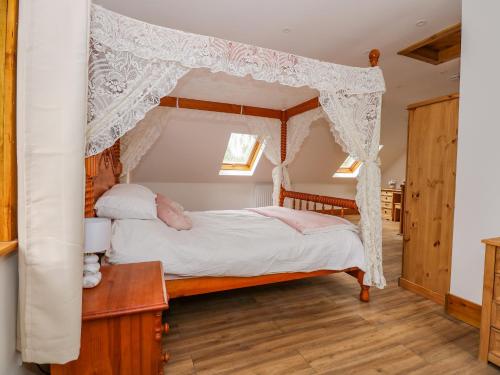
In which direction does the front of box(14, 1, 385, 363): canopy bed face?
to the viewer's right

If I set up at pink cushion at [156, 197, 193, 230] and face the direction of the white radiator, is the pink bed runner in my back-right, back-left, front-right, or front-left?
front-right

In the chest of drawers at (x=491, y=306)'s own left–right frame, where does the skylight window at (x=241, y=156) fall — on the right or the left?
on its right

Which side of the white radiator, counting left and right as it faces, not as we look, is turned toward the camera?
front

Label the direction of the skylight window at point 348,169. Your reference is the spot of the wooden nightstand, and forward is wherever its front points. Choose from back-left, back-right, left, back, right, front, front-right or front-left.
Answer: front-left

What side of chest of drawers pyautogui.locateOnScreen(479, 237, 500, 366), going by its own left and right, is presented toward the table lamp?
front

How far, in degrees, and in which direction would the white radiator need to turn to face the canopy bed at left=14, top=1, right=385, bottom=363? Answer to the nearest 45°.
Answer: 0° — it already faces it

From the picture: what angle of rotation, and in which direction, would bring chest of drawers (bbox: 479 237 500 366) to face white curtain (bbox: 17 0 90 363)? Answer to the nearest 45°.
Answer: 0° — it already faces it

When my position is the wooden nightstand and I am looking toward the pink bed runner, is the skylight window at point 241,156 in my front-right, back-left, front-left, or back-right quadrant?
front-left

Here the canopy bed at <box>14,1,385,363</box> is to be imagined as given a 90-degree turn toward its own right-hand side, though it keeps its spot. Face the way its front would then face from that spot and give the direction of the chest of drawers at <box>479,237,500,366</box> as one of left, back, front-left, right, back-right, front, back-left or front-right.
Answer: left

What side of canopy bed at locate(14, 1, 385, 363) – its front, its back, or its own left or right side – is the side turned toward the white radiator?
left

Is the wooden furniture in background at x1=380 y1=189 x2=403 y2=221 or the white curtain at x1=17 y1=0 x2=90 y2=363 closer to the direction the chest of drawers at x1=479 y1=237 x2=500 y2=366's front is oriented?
the white curtain

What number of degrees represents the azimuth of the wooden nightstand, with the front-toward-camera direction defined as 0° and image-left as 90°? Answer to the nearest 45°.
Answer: approximately 270°

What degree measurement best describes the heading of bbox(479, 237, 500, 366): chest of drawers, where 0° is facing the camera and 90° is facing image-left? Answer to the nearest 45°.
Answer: approximately 45°

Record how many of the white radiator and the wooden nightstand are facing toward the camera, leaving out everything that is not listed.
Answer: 1
